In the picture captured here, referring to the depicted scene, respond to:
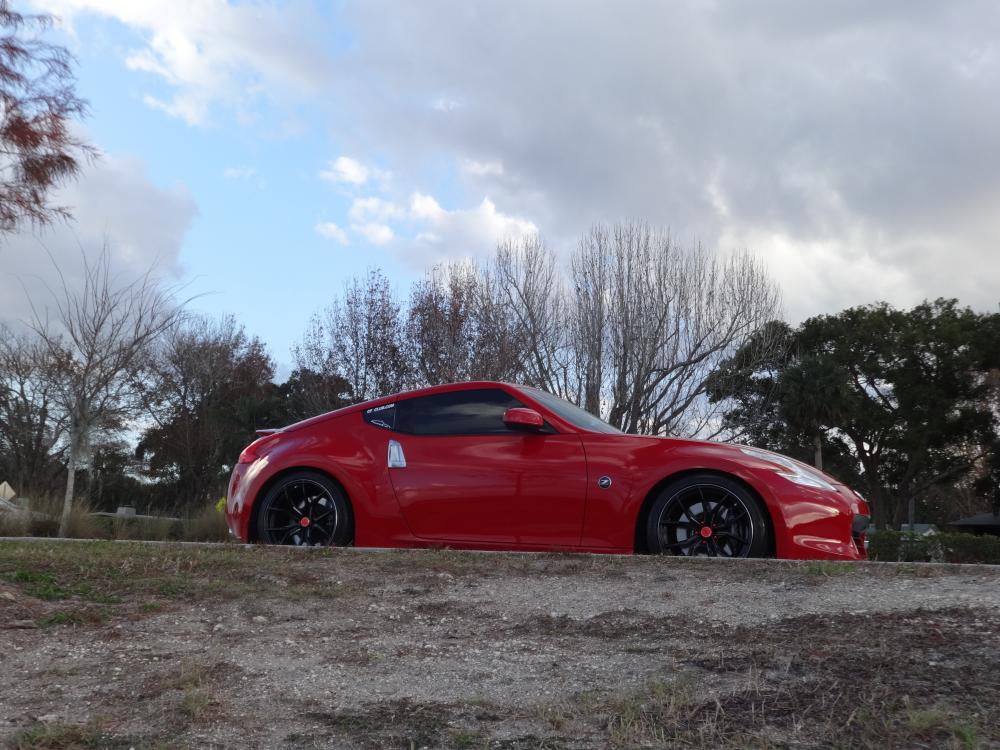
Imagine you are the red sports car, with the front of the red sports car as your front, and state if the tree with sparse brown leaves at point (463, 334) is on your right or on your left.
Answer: on your left

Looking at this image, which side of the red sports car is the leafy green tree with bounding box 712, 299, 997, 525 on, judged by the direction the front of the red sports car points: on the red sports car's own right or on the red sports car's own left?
on the red sports car's own left

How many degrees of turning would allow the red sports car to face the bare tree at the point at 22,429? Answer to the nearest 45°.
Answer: approximately 135° to its left

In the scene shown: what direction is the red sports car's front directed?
to the viewer's right

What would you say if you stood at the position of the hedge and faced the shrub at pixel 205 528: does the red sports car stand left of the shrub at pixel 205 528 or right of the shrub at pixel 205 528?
left

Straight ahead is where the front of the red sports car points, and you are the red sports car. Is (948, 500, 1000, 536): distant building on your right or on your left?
on your left

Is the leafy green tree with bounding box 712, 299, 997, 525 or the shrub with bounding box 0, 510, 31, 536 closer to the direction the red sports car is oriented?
the leafy green tree

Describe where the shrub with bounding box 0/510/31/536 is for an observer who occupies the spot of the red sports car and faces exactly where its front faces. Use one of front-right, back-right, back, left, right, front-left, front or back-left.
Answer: back-left

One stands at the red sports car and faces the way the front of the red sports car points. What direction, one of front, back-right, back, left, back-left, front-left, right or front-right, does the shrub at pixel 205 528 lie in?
back-left
